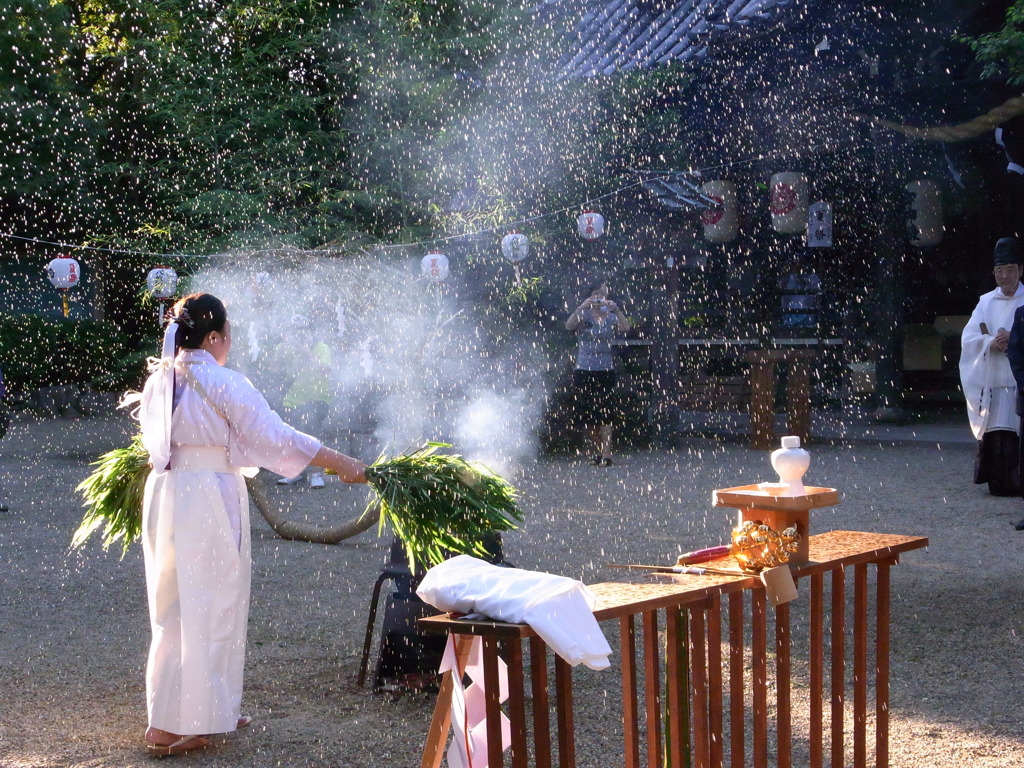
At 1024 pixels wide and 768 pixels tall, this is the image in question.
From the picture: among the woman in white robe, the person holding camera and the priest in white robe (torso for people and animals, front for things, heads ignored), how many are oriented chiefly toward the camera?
2

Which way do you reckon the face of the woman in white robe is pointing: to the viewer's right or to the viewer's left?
to the viewer's right

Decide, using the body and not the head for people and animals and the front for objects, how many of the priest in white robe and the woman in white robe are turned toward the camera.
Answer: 1

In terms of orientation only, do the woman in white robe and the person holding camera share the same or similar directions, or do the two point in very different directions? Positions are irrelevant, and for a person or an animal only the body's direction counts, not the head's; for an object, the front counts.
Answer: very different directions

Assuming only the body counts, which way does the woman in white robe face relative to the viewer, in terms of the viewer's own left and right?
facing away from the viewer and to the right of the viewer

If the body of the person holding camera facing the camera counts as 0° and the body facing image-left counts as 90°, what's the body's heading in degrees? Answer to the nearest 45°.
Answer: approximately 0°

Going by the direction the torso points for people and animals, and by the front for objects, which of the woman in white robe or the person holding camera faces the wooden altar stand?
the person holding camera

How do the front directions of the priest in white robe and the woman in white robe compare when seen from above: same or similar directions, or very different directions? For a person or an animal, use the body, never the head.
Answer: very different directions

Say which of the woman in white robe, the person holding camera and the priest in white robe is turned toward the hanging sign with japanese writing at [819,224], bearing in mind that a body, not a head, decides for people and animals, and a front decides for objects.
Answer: the woman in white robe
